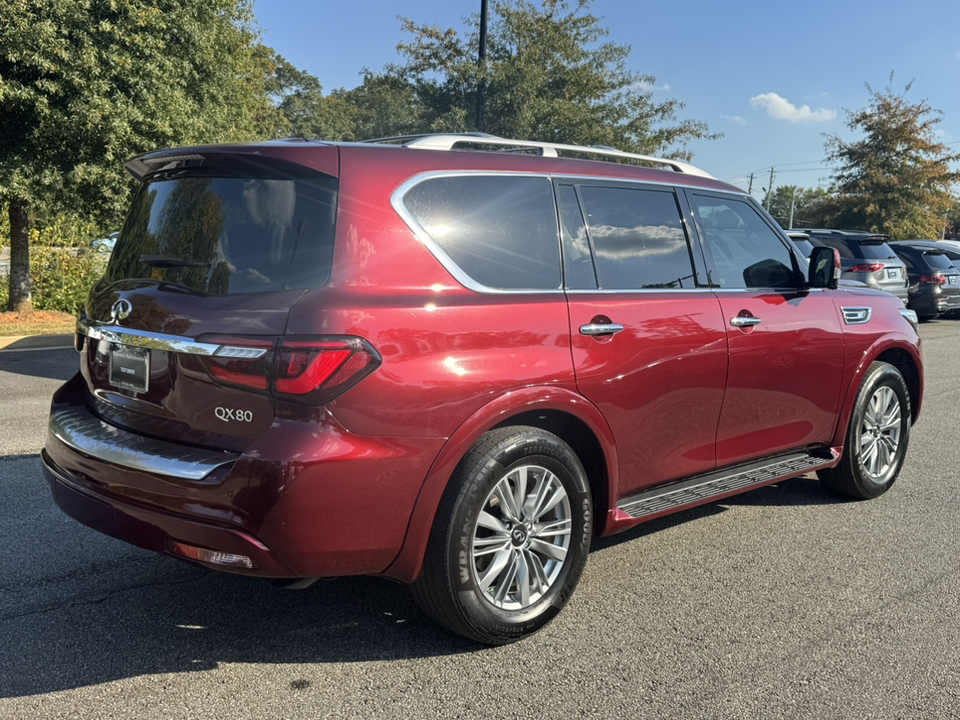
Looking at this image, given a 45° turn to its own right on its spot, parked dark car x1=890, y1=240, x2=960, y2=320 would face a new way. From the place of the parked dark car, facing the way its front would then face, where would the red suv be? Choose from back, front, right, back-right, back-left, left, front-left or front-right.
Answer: back

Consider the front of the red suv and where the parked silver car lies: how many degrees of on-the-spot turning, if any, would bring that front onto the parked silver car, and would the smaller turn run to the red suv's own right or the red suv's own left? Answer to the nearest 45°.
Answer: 0° — it already faces it

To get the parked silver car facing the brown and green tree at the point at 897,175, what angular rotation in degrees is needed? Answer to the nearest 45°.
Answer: approximately 45° to its right

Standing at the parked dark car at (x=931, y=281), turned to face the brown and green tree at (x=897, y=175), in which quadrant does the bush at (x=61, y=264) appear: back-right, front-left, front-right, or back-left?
back-left

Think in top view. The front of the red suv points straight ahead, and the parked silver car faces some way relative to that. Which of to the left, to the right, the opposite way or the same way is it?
to the left

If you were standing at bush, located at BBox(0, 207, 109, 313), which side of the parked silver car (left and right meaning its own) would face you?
left

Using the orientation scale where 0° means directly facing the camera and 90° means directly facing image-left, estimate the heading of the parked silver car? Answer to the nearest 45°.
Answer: approximately 135°

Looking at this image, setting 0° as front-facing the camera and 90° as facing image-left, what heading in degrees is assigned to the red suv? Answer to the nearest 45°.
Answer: approximately 225°

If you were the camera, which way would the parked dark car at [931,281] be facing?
facing away from the viewer and to the left of the viewer

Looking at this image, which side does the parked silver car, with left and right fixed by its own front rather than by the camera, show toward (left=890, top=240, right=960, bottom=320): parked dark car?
right

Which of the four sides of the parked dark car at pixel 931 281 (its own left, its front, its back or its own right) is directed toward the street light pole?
left
